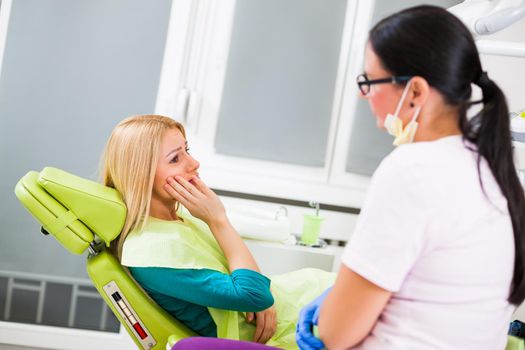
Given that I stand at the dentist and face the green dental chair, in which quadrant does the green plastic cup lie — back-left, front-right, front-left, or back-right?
front-right

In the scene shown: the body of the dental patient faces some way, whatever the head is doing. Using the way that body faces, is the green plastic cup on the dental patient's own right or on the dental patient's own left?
on the dental patient's own left

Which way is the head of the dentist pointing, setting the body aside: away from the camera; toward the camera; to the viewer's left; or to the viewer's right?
to the viewer's left

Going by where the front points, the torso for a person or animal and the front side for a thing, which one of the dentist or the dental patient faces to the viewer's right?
the dental patient

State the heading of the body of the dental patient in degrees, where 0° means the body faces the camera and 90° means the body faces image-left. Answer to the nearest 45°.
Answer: approximately 270°

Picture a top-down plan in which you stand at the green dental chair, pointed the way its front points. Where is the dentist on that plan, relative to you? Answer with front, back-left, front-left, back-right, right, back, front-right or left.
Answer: front-right

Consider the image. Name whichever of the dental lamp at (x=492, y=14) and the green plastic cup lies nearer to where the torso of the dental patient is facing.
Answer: the dental lamp

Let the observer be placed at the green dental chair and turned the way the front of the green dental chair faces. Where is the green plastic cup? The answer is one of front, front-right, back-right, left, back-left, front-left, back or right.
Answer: front-left

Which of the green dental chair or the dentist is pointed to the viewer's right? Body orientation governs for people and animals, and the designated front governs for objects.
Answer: the green dental chair

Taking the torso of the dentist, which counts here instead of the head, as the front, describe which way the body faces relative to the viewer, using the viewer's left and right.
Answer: facing away from the viewer and to the left of the viewer

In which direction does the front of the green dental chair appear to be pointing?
to the viewer's right

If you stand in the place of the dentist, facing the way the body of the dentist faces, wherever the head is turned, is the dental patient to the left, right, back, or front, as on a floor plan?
front

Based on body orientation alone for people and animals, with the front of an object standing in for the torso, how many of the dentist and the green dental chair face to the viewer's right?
1

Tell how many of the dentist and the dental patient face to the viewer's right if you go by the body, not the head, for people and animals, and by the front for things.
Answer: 1
